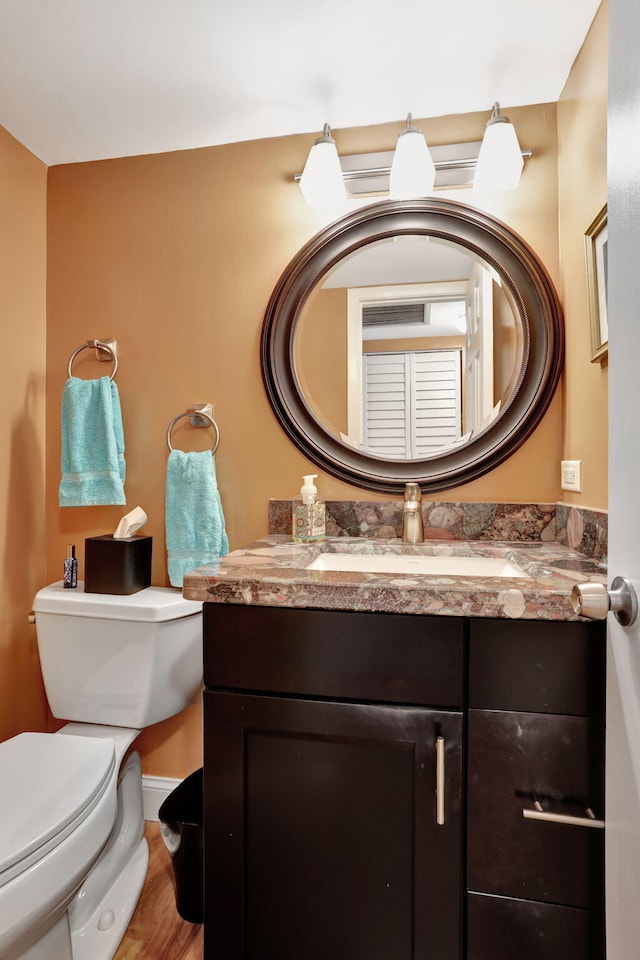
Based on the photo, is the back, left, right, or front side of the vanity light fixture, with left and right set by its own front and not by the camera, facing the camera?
front

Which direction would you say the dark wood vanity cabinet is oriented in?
toward the camera

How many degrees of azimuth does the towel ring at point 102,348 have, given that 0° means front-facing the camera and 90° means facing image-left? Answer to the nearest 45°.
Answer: approximately 0°

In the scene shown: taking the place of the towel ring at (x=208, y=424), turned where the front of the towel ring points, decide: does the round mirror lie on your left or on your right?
on your left

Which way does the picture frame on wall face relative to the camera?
to the viewer's left

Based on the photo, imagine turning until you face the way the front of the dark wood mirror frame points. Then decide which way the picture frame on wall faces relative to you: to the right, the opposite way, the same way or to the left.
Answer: to the right

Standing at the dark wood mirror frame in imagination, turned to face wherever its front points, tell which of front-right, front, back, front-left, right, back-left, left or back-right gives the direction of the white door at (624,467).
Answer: front

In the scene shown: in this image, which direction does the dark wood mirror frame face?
toward the camera

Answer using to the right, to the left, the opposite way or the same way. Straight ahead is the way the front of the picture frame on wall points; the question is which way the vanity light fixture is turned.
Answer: to the left
